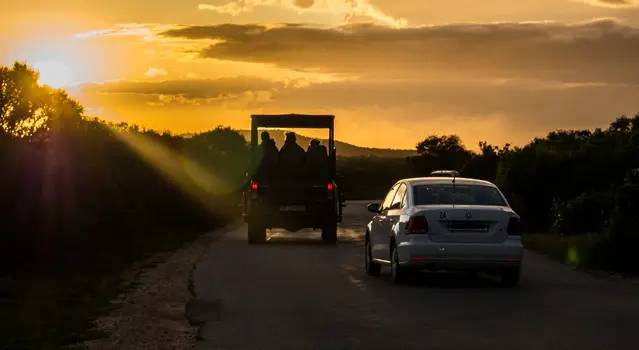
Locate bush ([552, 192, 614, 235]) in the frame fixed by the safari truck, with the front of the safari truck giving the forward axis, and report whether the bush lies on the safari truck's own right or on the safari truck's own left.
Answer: on the safari truck's own right

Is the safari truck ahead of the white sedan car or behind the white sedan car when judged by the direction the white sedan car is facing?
ahead

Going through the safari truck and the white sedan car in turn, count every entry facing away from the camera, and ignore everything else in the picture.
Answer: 2

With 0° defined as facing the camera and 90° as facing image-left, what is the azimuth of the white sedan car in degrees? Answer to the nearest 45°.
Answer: approximately 180°

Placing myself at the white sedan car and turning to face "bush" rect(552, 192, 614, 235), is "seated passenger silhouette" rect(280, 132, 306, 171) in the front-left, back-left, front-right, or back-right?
front-left

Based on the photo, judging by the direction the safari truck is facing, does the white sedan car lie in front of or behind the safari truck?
behind

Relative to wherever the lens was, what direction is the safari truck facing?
facing away from the viewer

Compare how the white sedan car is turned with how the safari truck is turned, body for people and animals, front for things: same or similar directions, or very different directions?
same or similar directions
